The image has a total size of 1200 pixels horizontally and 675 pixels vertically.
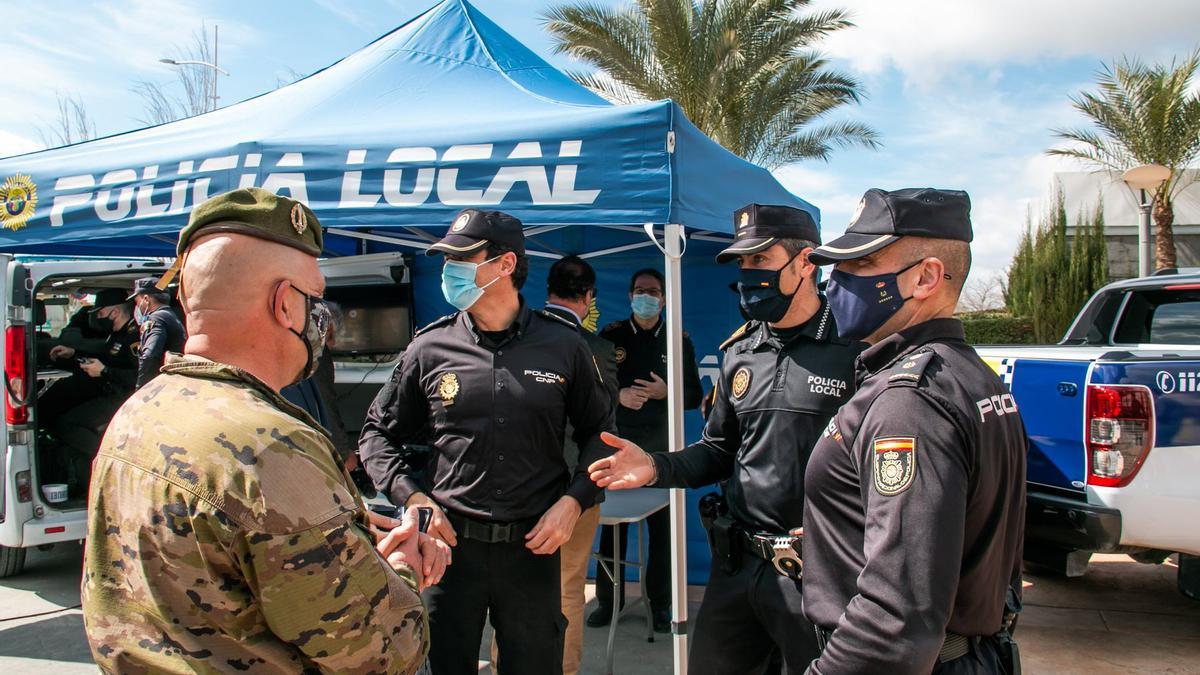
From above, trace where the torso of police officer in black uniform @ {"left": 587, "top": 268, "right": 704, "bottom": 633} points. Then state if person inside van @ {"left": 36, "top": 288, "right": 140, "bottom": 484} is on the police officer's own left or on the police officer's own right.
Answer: on the police officer's own right

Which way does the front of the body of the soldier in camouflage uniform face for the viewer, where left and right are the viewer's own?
facing away from the viewer and to the right of the viewer

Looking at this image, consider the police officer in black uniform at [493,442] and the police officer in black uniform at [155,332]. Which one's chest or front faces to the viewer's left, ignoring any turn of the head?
the police officer in black uniform at [155,332]

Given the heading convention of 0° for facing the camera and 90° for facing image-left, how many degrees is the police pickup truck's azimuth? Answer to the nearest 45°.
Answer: approximately 225°

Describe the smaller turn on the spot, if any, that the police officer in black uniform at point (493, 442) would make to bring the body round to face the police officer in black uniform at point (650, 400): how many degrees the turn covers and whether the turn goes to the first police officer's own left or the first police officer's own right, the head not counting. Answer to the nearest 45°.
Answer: approximately 135° to the first police officer's own left

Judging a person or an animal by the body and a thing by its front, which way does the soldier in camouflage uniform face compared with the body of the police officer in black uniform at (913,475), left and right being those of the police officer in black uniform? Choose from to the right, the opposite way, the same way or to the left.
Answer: to the right

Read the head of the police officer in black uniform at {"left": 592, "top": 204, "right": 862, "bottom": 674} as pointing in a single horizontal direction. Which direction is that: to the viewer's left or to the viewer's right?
to the viewer's left

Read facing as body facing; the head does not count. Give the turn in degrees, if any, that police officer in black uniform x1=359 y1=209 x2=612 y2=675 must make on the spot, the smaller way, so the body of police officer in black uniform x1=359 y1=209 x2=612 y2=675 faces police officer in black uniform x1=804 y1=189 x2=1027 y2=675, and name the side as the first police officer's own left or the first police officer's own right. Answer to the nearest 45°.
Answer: approximately 45° to the first police officer's own left

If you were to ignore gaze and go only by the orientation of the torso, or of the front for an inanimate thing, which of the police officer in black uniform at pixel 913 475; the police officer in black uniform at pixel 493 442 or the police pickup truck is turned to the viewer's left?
the police officer in black uniform at pixel 913 475

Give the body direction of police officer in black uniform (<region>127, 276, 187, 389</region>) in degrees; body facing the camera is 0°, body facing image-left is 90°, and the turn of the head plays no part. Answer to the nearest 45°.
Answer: approximately 90°
